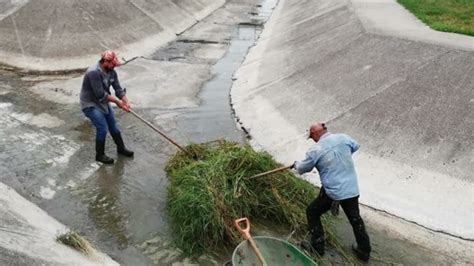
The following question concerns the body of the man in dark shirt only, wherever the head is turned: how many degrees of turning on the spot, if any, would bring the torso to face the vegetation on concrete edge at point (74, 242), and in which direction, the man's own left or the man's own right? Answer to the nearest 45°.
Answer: approximately 45° to the man's own right

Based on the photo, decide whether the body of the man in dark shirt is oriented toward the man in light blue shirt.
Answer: yes

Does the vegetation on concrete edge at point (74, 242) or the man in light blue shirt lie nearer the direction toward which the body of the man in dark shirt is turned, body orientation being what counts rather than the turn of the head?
the man in light blue shirt

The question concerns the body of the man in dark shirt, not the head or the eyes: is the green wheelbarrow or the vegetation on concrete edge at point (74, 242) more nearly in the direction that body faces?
the green wheelbarrow

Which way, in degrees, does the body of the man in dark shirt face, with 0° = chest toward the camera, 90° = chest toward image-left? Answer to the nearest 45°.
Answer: approximately 315°

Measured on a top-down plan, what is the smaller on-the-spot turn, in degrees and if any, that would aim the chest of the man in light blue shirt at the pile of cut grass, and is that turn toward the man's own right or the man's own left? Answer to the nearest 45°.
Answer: approximately 45° to the man's own left

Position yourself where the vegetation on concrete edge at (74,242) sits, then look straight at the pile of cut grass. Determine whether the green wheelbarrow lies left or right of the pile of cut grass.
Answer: right

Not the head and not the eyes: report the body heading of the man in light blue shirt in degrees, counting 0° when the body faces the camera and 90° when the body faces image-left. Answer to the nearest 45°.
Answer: approximately 135°

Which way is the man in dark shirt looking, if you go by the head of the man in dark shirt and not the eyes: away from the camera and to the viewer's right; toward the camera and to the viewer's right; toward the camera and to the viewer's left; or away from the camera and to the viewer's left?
toward the camera and to the viewer's right

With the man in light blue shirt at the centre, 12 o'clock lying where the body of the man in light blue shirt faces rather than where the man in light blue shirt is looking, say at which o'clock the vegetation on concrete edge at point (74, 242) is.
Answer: The vegetation on concrete edge is roughly at 10 o'clock from the man in light blue shirt.
